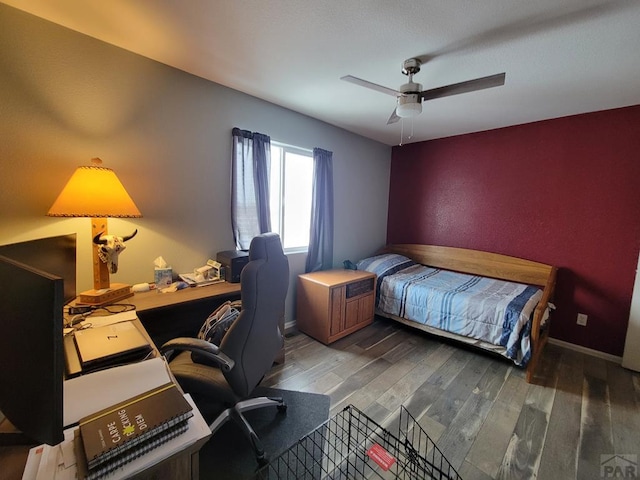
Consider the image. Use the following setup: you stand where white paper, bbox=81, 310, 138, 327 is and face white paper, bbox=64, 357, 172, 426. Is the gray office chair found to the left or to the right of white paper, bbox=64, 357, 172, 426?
left

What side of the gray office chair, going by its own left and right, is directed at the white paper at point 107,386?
left

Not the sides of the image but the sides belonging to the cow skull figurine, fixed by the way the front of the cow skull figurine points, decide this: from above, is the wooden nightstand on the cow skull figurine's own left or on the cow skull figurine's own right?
on the cow skull figurine's own left

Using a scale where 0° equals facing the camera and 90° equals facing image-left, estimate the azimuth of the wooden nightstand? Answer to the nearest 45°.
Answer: approximately 315°

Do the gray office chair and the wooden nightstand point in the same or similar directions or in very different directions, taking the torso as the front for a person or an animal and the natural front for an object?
very different directions

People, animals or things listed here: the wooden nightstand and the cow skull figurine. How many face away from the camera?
0

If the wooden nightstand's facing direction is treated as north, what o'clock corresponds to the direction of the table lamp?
The table lamp is roughly at 3 o'clock from the wooden nightstand.

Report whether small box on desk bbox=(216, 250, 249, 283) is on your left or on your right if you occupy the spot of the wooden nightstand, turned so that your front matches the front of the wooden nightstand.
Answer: on your right

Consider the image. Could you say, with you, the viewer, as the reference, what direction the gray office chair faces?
facing away from the viewer and to the left of the viewer

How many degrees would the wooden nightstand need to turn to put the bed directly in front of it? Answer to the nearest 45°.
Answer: approximately 45° to its left

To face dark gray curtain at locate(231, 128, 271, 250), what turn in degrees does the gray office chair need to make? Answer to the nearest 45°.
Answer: approximately 45° to its right

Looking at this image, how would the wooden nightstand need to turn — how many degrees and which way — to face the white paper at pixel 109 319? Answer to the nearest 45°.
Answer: approximately 90° to its right
